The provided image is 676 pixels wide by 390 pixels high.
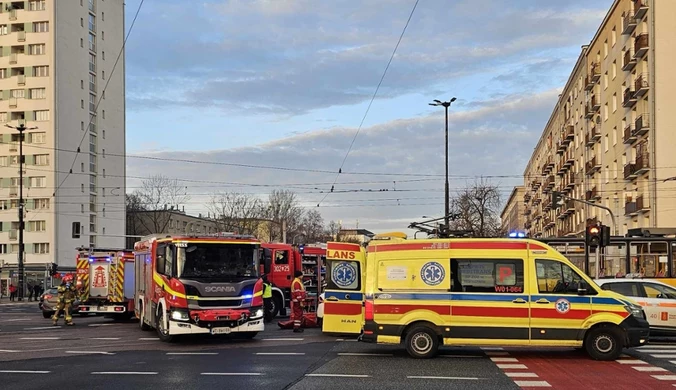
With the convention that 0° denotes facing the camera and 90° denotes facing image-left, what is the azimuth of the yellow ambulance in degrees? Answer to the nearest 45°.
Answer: approximately 270°

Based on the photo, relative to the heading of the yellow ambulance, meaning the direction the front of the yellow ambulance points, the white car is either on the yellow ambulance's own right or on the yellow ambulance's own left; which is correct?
on the yellow ambulance's own left

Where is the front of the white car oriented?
to the viewer's right
